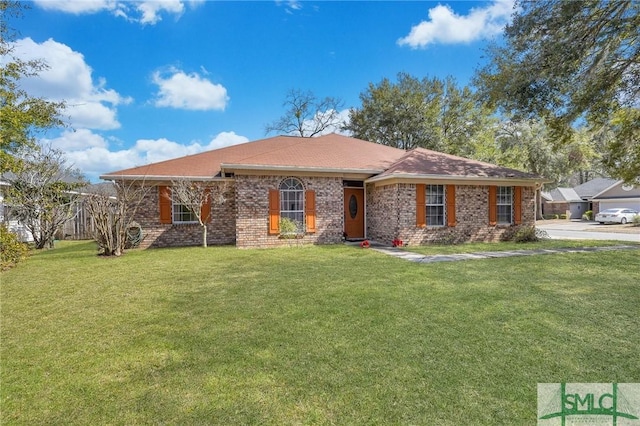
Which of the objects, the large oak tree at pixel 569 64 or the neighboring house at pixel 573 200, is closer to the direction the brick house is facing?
the large oak tree

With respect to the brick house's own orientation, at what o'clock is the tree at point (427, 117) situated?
The tree is roughly at 7 o'clock from the brick house.

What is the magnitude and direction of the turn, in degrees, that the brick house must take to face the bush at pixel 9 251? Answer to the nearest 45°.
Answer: approximately 45° to its right

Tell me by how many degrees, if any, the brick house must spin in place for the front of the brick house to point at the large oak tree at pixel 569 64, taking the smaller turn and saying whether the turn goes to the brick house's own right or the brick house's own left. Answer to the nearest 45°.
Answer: approximately 90° to the brick house's own left

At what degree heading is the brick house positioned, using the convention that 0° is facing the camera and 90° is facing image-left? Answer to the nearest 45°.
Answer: approximately 0°

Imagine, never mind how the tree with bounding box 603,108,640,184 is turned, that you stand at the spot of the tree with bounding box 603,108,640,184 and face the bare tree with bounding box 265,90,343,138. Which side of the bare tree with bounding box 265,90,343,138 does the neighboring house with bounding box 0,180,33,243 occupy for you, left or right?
left

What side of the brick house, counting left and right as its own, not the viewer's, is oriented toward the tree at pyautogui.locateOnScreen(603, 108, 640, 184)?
left

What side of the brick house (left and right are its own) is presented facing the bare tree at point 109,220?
right

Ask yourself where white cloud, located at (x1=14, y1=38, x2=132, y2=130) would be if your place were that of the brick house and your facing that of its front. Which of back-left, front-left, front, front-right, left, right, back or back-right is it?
right

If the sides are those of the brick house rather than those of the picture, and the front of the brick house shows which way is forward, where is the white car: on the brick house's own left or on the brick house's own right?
on the brick house's own left

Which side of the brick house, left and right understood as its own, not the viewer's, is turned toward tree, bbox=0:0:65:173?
right
